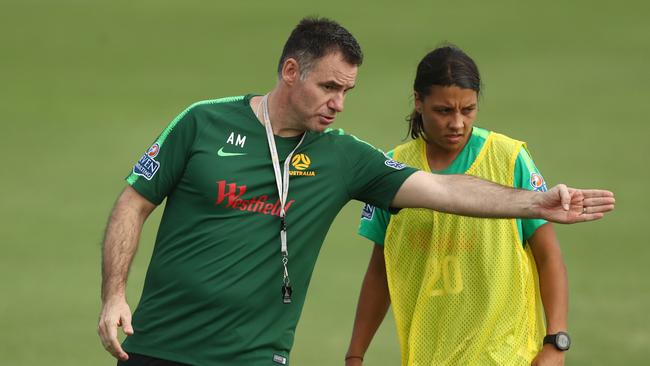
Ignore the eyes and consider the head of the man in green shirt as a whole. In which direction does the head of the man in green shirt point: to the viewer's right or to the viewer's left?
to the viewer's right

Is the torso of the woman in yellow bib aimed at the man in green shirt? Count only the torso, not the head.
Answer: no

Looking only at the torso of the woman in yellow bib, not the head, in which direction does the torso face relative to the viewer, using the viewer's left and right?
facing the viewer
